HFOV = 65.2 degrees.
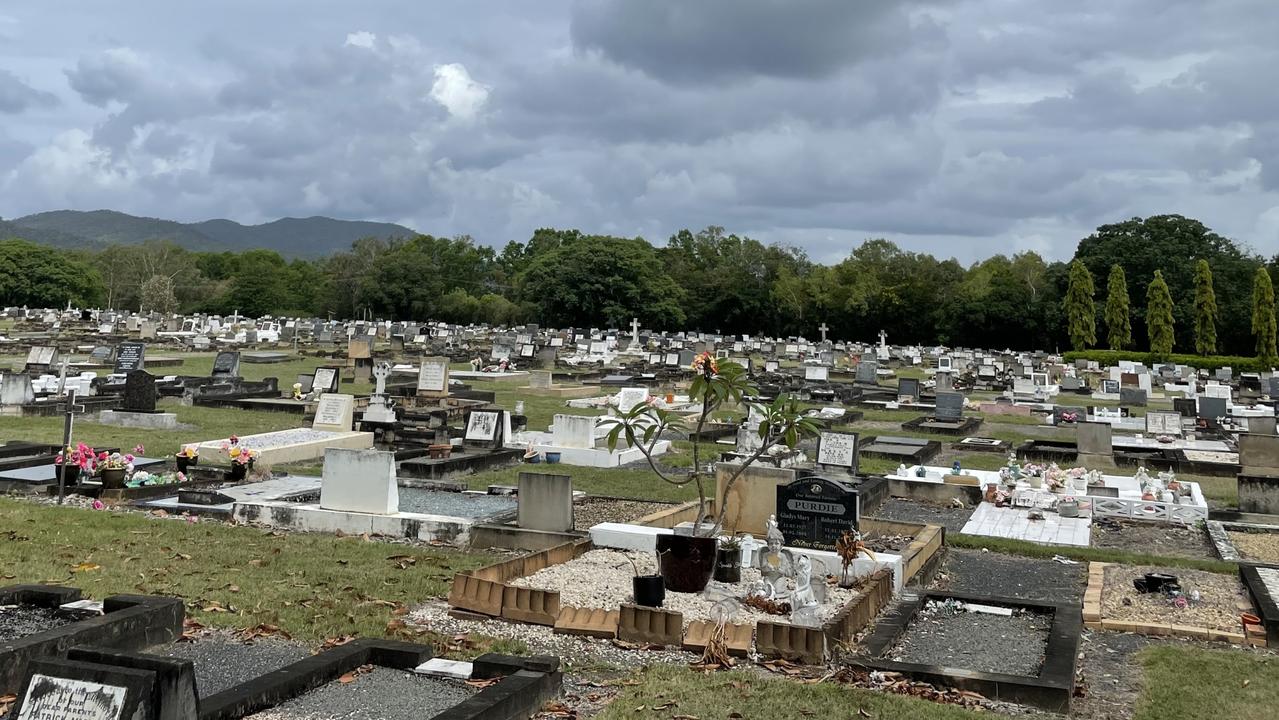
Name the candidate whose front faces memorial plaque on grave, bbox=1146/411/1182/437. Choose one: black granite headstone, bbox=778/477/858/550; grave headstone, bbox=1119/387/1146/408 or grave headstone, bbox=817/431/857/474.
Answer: grave headstone, bbox=1119/387/1146/408

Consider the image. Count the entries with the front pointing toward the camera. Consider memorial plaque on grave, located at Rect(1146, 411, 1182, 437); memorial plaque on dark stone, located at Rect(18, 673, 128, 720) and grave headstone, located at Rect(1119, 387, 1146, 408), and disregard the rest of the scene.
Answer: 3

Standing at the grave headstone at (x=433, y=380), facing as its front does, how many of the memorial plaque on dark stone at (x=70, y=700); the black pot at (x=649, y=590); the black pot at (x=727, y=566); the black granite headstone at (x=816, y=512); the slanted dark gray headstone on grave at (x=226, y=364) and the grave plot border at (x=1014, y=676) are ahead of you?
5

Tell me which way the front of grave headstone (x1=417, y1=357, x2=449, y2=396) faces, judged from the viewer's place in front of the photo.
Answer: facing the viewer

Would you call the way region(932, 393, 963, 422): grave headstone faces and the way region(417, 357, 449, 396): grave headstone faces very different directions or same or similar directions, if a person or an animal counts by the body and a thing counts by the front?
same or similar directions

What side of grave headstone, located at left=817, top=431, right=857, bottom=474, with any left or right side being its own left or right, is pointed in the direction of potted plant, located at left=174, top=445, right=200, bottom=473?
right

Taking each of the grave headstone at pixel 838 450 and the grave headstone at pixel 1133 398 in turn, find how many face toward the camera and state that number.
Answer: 2

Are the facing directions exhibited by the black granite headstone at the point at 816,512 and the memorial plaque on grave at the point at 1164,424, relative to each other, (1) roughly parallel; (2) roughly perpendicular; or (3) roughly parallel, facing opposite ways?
roughly parallel

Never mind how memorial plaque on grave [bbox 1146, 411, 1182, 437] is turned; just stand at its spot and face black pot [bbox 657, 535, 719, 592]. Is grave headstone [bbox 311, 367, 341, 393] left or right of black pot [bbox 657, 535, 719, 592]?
right

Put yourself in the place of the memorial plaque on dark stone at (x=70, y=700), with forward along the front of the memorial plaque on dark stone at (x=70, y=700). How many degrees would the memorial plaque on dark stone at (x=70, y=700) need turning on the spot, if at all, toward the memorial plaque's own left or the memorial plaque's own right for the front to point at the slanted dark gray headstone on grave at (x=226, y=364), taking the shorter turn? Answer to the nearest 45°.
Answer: approximately 180°

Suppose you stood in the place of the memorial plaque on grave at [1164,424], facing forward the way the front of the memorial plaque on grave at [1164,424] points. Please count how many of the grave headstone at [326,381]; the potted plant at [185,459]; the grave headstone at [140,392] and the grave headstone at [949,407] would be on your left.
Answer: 0

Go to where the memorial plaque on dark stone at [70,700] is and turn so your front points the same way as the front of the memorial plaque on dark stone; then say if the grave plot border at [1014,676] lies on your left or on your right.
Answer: on your left

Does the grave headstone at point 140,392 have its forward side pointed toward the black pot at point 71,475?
yes

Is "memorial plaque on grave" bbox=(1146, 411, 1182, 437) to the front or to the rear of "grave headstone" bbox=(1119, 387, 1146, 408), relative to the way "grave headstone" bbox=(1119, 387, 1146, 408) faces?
to the front

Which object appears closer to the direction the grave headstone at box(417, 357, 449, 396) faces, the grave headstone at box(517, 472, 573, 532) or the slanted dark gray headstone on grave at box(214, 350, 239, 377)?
the grave headstone

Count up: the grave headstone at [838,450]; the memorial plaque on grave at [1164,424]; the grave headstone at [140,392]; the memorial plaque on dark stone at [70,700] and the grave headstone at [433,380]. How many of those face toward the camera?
5
